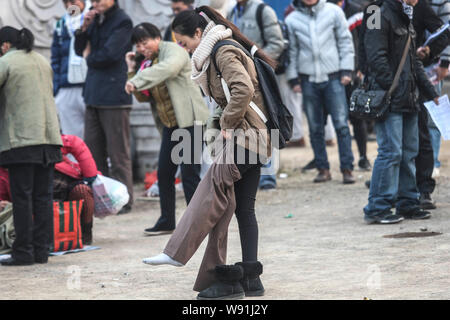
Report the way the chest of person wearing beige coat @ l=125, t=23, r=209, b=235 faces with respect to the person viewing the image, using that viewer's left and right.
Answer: facing the viewer and to the left of the viewer

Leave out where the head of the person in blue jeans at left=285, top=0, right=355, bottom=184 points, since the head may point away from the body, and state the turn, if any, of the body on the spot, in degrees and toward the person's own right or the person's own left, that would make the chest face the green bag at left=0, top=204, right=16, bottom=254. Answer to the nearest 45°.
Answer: approximately 45° to the person's own right

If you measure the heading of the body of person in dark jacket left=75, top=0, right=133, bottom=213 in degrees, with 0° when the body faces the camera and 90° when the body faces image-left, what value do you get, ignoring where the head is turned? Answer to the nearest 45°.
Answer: approximately 45°

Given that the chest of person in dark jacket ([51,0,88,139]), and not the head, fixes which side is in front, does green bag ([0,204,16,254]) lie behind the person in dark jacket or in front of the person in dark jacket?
in front

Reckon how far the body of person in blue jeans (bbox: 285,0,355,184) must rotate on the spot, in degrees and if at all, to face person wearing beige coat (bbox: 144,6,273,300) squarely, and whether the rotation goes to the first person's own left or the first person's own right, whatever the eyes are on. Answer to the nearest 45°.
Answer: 0° — they already face them

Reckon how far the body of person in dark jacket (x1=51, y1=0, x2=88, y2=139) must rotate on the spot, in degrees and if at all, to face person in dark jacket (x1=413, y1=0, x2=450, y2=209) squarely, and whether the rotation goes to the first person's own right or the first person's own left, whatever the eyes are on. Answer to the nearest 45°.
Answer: approximately 45° to the first person's own left

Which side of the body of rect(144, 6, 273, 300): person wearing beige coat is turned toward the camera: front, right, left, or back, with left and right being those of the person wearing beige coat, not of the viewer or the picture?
left

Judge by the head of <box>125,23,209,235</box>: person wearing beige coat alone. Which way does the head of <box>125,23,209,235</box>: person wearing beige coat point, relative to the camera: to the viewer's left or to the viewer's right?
to the viewer's left

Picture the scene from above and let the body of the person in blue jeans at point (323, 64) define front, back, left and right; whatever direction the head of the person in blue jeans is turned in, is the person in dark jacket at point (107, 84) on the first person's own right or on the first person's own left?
on the first person's own right

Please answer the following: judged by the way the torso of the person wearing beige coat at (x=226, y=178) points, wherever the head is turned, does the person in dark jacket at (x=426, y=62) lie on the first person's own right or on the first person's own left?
on the first person's own right

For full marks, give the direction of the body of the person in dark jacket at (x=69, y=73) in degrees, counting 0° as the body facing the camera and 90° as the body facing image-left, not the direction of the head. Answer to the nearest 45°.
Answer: approximately 0°

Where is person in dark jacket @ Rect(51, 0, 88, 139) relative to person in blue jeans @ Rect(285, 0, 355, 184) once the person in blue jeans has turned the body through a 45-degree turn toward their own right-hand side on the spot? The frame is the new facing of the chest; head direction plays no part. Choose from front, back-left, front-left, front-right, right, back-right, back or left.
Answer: front-right
